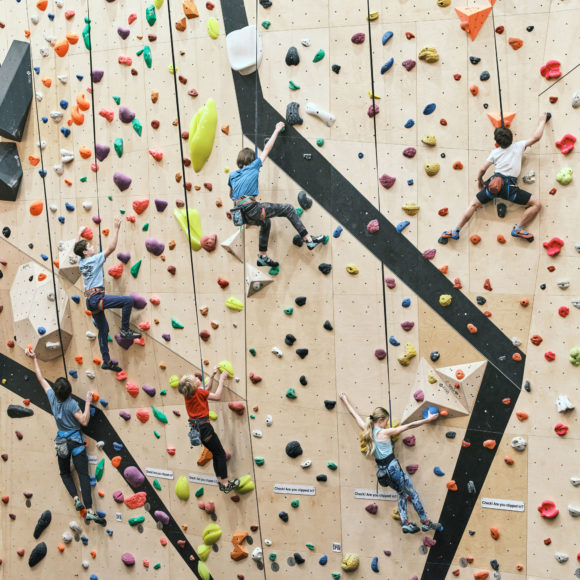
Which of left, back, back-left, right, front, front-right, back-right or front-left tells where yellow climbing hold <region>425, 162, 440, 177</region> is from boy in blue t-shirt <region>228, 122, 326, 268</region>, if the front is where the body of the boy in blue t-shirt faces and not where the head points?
front-right

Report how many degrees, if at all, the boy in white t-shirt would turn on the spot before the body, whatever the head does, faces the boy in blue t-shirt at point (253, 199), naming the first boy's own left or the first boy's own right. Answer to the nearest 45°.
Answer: approximately 90° to the first boy's own left

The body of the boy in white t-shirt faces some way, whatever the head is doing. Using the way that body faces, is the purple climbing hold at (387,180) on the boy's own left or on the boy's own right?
on the boy's own left

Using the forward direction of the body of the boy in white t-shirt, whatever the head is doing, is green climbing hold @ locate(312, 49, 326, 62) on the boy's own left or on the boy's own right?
on the boy's own left

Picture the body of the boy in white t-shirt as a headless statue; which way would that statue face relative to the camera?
away from the camera

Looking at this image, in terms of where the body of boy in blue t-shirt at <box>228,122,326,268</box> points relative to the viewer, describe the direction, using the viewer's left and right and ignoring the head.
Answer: facing away from the viewer and to the right of the viewer

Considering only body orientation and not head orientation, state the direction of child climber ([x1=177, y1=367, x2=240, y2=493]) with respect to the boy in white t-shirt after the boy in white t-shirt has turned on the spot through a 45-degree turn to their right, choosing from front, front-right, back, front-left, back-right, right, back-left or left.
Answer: back-left

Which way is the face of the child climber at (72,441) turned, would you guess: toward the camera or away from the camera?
away from the camera

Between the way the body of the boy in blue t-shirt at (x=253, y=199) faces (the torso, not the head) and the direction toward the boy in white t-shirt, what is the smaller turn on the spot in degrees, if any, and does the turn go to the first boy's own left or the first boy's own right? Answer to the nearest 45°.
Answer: approximately 45° to the first boy's own right

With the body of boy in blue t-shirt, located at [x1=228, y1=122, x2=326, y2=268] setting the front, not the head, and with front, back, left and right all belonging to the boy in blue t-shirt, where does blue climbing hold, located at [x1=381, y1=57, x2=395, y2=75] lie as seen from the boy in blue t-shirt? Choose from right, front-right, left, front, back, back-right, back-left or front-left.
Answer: front-right

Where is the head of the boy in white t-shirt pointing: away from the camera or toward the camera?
away from the camera

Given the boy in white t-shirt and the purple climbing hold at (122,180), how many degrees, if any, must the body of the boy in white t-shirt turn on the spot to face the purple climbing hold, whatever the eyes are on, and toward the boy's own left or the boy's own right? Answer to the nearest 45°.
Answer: approximately 90° to the boy's own left
